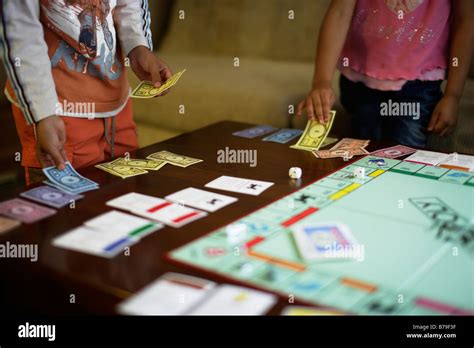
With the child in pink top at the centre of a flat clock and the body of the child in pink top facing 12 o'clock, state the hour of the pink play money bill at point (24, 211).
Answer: The pink play money bill is roughly at 1 o'clock from the child in pink top.

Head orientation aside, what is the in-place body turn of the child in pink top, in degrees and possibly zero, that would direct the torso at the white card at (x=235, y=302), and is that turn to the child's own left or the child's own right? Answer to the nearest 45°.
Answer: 0° — they already face it

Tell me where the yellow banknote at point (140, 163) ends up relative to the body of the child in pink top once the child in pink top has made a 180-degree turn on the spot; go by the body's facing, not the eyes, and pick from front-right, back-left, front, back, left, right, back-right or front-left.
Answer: back-left

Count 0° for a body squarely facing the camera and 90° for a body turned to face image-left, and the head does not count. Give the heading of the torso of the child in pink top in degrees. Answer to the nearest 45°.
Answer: approximately 0°

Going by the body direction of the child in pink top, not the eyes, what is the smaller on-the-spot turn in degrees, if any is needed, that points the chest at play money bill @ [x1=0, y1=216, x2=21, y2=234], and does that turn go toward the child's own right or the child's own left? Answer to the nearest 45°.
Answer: approximately 45° to the child's own right

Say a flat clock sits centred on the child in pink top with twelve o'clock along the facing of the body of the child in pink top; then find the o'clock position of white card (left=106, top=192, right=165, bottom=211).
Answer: The white card is roughly at 1 o'clock from the child in pink top.

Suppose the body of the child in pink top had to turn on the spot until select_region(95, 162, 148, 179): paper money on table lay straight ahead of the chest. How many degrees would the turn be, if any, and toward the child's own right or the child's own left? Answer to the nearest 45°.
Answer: approximately 45° to the child's own right

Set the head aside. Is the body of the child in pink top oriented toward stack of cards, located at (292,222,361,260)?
yes
